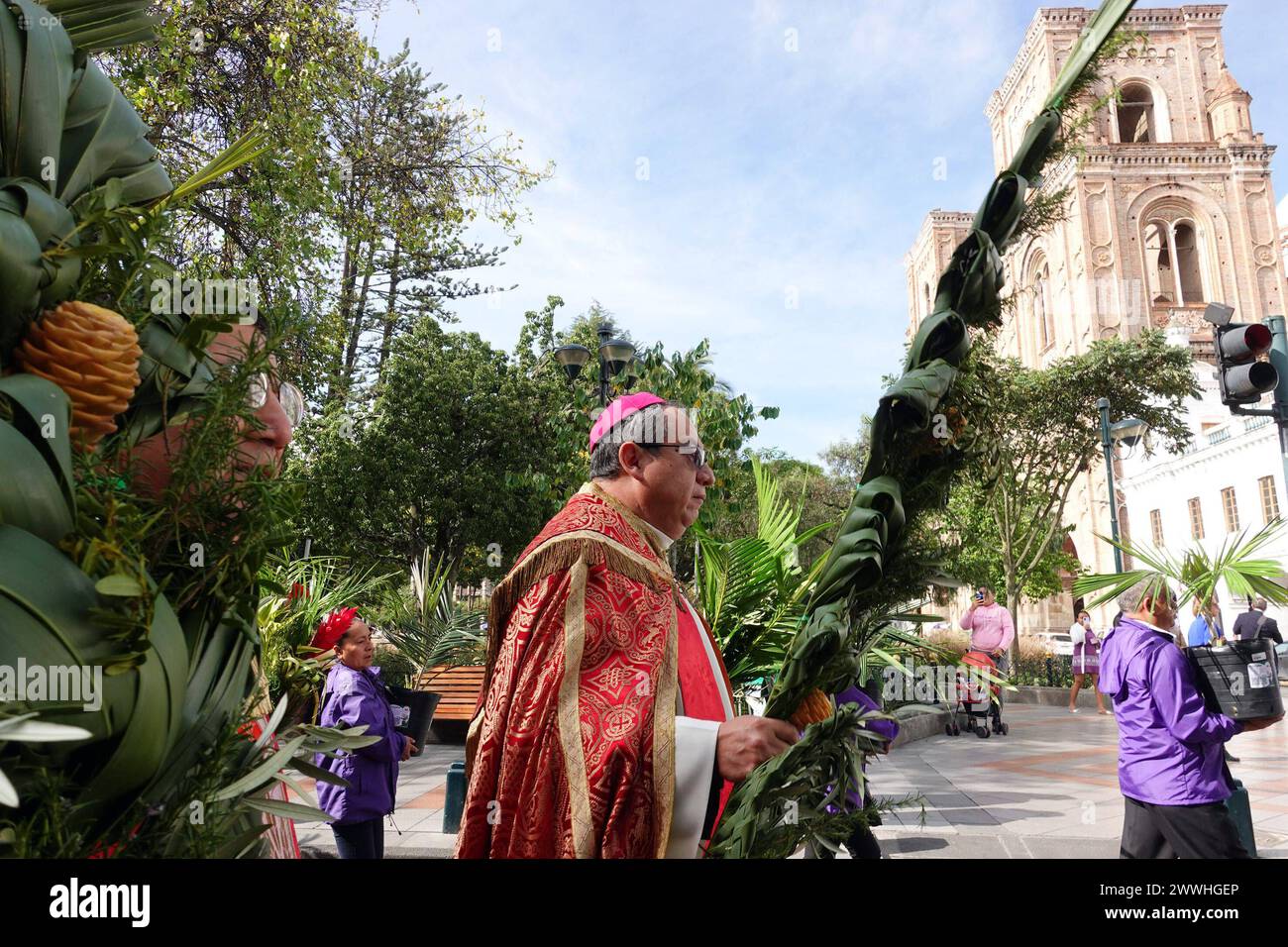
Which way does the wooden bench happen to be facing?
toward the camera

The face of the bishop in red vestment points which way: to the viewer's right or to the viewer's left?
to the viewer's right

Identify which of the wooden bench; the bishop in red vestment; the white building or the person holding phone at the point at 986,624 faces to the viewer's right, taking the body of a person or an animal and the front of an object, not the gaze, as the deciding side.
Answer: the bishop in red vestment

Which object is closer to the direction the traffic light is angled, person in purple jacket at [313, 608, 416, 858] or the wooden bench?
the person in purple jacket

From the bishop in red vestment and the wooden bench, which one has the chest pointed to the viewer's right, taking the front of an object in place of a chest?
the bishop in red vestment

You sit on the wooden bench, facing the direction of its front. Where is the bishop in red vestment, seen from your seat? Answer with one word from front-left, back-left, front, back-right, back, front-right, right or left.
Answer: front

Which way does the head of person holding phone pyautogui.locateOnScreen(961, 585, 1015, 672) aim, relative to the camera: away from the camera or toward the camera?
toward the camera

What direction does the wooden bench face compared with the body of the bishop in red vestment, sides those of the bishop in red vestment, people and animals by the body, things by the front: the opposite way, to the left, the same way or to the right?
to the right

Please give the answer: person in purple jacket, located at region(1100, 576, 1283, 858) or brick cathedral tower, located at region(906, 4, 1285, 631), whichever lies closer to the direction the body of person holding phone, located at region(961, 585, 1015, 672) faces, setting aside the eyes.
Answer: the person in purple jacket

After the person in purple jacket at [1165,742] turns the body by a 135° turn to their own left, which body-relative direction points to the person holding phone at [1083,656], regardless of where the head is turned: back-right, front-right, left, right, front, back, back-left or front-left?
front-right

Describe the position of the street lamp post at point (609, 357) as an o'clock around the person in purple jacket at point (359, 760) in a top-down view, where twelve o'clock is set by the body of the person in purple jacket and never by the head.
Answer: The street lamp post is roughly at 10 o'clock from the person in purple jacket.

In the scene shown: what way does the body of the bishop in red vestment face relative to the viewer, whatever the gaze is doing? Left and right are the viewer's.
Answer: facing to the right of the viewer
